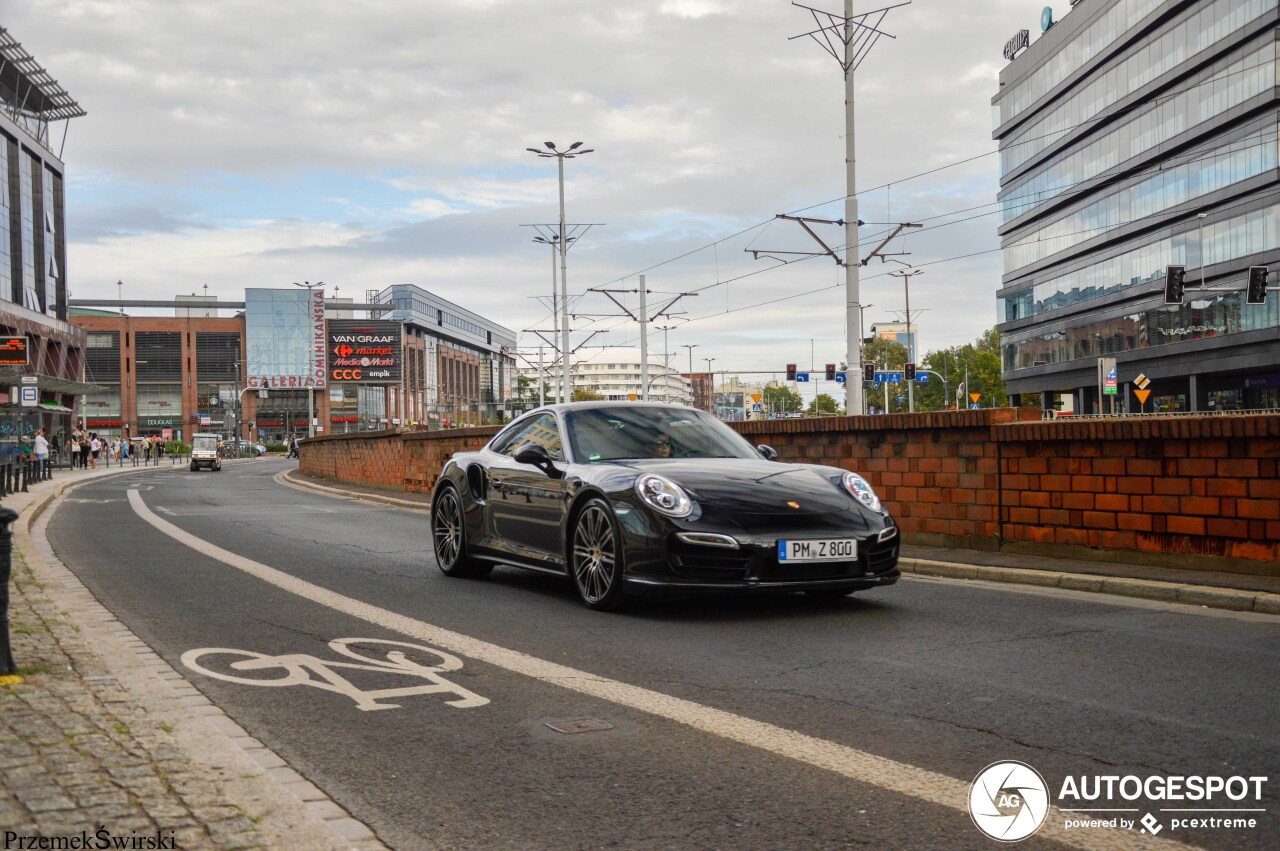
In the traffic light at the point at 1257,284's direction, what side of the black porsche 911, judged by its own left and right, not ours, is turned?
left

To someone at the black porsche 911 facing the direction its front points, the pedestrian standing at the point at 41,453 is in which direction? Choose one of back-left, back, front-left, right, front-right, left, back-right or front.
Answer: back

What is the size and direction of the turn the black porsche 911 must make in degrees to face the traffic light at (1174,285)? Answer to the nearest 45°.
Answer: approximately 90° to its left

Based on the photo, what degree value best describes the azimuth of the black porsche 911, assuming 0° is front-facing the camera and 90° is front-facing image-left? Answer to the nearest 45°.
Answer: approximately 315°

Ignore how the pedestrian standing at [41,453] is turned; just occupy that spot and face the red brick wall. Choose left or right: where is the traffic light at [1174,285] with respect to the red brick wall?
left
